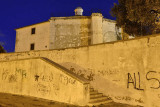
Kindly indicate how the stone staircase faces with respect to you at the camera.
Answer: facing the viewer and to the right of the viewer

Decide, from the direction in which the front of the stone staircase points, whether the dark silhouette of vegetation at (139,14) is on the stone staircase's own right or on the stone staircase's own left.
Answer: on the stone staircase's own left
